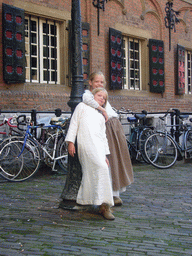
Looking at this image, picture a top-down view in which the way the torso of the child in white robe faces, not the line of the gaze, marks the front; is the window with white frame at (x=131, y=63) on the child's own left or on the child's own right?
on the child's own left

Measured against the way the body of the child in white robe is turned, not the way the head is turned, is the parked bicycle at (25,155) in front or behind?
behind

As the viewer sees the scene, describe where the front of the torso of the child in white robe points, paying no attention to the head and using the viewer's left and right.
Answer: facing the viewer and to the right of the viewer

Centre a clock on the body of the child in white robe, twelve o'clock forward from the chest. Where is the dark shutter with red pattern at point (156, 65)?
The dark shutter with red pattern is roughly at 8 o'clock from the child in white robe.

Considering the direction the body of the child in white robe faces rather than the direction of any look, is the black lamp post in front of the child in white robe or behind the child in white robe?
behind

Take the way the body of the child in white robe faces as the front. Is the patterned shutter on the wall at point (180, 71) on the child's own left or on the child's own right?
on the child's own left

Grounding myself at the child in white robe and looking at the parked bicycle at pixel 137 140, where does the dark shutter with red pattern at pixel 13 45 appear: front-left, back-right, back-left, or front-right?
front-left
